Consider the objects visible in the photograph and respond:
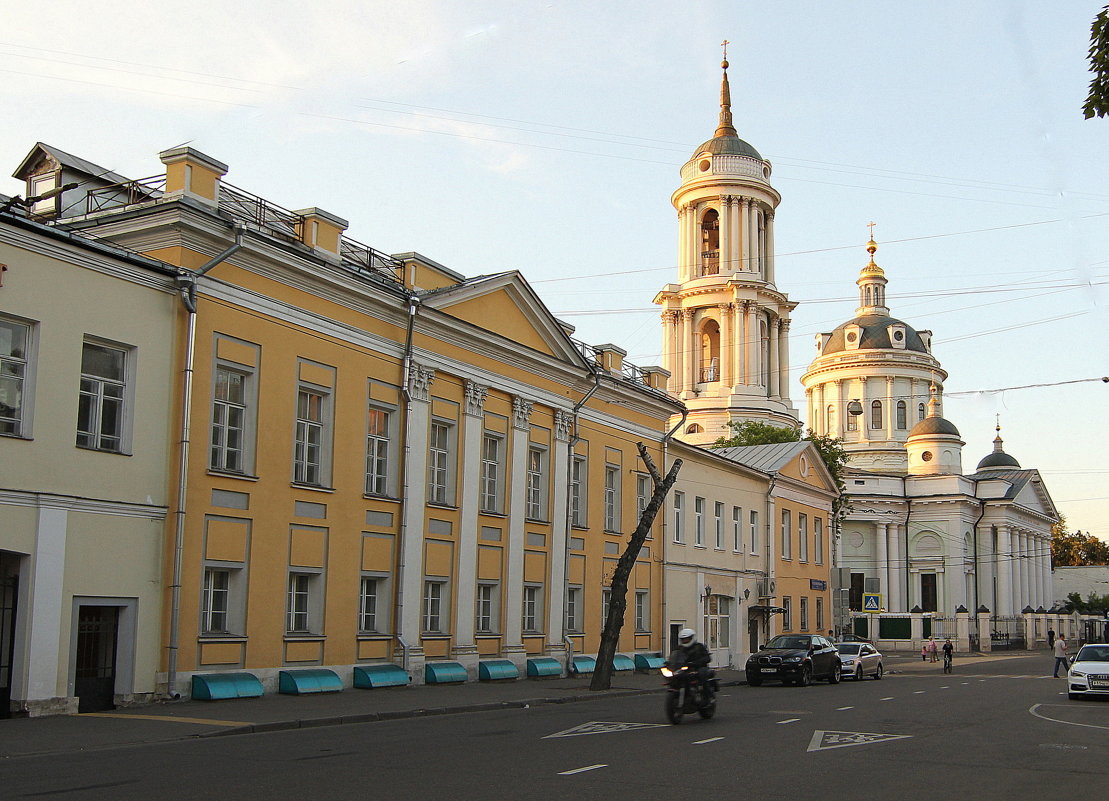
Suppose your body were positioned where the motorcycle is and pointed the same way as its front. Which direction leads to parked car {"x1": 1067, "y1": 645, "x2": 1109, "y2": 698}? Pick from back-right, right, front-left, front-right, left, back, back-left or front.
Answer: back

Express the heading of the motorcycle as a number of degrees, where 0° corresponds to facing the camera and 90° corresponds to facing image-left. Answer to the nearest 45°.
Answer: approximately 45°

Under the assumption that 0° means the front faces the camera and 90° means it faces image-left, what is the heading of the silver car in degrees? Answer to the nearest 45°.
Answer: approximately 45°

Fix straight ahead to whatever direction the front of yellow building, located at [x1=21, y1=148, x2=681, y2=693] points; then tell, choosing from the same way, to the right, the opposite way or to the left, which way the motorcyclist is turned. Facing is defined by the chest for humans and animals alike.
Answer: to the right

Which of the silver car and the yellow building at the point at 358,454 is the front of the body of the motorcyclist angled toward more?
the yellow building

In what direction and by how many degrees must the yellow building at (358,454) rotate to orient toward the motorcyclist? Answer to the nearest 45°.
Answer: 0° — it already faces them

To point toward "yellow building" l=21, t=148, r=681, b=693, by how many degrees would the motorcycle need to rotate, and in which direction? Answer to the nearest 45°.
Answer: approximately 90° to its right

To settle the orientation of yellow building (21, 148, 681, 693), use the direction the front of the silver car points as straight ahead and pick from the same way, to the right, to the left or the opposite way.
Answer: to the left

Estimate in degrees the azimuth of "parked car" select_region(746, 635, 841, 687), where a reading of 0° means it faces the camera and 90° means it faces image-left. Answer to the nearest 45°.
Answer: approximately 45°

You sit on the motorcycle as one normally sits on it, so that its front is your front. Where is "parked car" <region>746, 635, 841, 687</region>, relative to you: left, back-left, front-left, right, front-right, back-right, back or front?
back-right

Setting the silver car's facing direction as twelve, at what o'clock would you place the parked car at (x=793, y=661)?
The parked car is roughly at 11 o'clock from the silver car.

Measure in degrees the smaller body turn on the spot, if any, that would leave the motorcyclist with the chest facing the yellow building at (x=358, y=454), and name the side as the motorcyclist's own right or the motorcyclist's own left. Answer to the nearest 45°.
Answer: approximately 90° to the motorcyclist's own right

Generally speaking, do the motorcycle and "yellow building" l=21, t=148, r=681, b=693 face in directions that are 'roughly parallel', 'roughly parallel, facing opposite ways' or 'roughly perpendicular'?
roughly perpendicular
